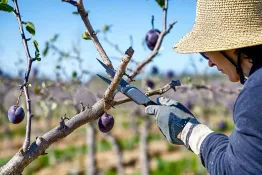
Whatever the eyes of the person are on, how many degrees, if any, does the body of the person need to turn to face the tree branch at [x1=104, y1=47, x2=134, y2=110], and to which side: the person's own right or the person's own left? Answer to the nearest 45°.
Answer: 0° — they already face it

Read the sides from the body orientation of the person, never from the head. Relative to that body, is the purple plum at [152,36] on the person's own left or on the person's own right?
on the person's own right

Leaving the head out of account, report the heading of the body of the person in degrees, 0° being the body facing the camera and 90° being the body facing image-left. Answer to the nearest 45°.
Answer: approximately 90°

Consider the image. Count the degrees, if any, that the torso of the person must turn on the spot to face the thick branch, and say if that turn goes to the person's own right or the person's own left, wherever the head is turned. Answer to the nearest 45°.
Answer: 0° — they already face it
